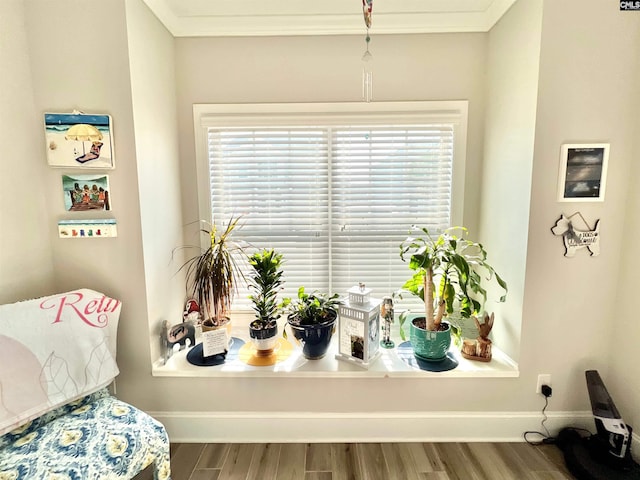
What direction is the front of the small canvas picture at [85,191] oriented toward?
toward the camera

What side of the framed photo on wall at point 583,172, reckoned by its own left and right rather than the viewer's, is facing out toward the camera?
front

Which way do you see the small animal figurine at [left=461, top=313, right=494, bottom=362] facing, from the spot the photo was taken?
facing the viewer and to the left of the viewer

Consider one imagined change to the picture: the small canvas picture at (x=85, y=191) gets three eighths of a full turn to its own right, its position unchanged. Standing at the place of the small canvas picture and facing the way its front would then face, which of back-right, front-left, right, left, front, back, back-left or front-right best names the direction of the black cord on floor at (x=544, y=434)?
back

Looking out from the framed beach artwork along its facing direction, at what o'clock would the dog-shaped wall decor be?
The dog-shaped wall decor is roughly at 10 o'clock from the framed beach artwork.

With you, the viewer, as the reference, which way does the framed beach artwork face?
facing the viewer

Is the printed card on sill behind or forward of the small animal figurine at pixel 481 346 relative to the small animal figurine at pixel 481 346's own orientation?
forward

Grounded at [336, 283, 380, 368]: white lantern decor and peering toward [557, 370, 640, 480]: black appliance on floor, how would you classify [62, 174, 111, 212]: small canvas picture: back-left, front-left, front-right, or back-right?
back-right

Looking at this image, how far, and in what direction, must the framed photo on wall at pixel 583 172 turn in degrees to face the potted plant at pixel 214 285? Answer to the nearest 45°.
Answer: approximately 45° to its right

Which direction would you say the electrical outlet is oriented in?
toward the camera

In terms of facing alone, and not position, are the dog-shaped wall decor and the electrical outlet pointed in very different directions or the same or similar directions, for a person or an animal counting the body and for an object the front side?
same or similar directions

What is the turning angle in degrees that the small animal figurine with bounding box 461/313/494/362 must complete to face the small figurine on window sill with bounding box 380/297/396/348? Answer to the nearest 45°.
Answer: approximately 45° to its right
